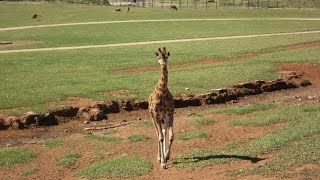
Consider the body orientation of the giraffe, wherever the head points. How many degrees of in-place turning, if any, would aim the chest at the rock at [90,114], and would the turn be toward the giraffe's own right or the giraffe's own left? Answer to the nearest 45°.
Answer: approximately 135° to the giraffe's own right

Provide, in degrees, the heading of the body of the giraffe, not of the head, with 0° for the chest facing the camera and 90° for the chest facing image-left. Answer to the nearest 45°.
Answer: approximately 0°

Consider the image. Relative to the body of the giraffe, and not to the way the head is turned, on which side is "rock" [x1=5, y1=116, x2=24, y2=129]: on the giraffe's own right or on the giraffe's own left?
on the giraffe's own right

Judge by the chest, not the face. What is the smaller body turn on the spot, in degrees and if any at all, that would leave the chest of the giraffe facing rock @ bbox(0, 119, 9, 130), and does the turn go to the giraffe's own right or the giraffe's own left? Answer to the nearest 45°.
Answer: approximately 135° to the giraffe's own right

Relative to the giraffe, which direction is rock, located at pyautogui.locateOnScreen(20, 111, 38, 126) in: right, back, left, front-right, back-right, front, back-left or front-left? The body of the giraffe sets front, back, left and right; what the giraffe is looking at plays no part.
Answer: back-right
